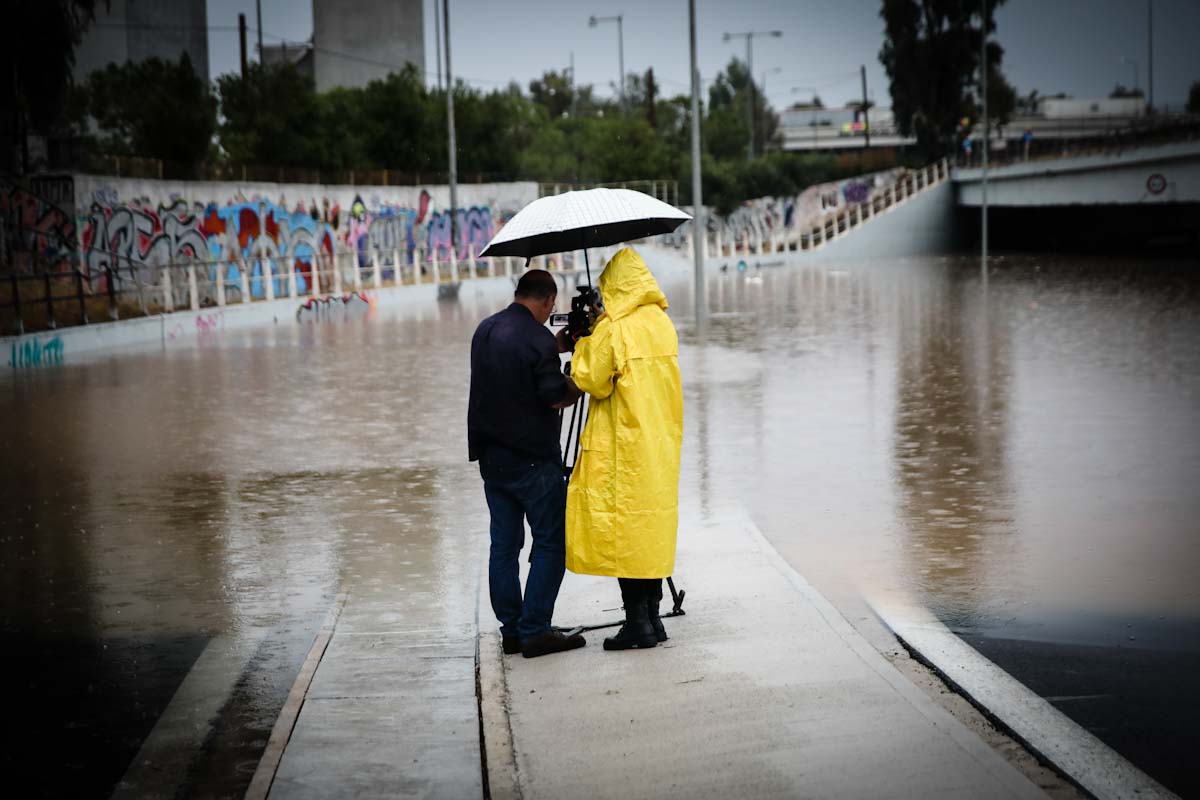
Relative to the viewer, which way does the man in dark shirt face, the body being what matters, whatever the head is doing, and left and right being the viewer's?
facing away from the viewer and to the right of the viewer

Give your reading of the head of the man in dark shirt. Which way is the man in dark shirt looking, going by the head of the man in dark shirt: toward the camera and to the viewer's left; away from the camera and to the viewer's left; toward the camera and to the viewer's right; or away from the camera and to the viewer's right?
away from the camera and to the viewer's right

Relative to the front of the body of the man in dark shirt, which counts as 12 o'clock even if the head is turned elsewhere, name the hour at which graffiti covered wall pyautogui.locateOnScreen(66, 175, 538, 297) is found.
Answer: The graffiti covered wall is roughly at 10 o'clock from the man in dark shirt.

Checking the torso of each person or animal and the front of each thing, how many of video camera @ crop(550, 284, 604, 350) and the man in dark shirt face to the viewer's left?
0

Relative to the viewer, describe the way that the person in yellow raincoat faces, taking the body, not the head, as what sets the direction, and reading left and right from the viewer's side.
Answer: facing away from the viewer and to the left of the viewer

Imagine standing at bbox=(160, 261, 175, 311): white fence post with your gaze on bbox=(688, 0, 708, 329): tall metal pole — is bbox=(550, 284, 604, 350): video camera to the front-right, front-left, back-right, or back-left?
front-right

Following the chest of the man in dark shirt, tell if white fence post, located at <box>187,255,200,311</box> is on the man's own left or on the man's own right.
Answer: on the man's own left

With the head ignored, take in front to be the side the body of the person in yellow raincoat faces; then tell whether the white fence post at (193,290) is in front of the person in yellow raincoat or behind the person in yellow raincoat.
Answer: in front

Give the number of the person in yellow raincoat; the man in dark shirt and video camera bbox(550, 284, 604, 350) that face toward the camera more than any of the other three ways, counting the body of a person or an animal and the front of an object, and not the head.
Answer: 0

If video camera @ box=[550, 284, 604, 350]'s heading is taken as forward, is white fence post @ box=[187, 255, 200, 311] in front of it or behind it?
in front

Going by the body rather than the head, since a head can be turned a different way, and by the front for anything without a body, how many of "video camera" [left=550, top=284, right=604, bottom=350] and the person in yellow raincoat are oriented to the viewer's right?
0

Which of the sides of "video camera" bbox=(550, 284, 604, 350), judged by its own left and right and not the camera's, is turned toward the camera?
back

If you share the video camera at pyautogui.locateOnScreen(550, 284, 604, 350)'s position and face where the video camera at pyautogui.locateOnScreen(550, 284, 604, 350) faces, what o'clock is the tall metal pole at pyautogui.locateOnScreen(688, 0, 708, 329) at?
The tall metal pole is roughly at 12 o'clock from the video camera.
